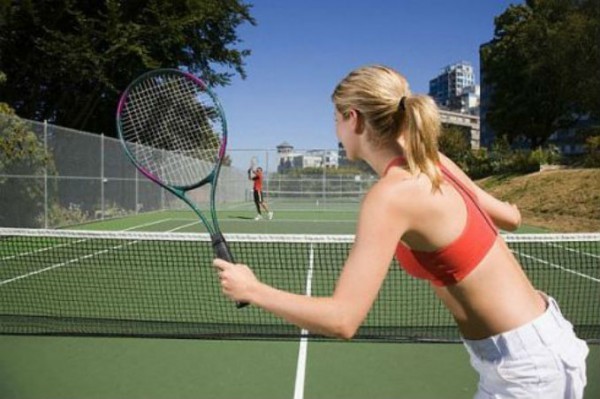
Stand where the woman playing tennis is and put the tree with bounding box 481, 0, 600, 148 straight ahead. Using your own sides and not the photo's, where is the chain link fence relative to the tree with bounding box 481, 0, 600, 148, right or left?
left

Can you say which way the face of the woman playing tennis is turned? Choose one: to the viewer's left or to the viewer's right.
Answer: to the viewer's left

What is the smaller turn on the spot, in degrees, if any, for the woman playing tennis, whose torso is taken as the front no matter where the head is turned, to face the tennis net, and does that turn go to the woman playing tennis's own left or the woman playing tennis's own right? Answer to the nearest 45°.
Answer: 0° — they already face it

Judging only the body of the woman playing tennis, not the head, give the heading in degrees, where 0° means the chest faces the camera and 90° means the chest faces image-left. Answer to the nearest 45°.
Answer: approximately 135°

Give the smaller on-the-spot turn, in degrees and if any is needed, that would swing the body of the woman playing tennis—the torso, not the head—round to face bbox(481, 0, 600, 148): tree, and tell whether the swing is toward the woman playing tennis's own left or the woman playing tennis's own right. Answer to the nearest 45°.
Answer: approximately 45° to the woman playing tennis's own right

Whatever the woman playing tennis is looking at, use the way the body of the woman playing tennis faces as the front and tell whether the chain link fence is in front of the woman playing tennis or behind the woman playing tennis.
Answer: in front

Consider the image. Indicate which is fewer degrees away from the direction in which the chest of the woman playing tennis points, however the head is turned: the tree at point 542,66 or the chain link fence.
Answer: the chain link fence

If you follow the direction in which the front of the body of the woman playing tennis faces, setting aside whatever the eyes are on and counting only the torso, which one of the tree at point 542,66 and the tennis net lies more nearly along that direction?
the tennis net
